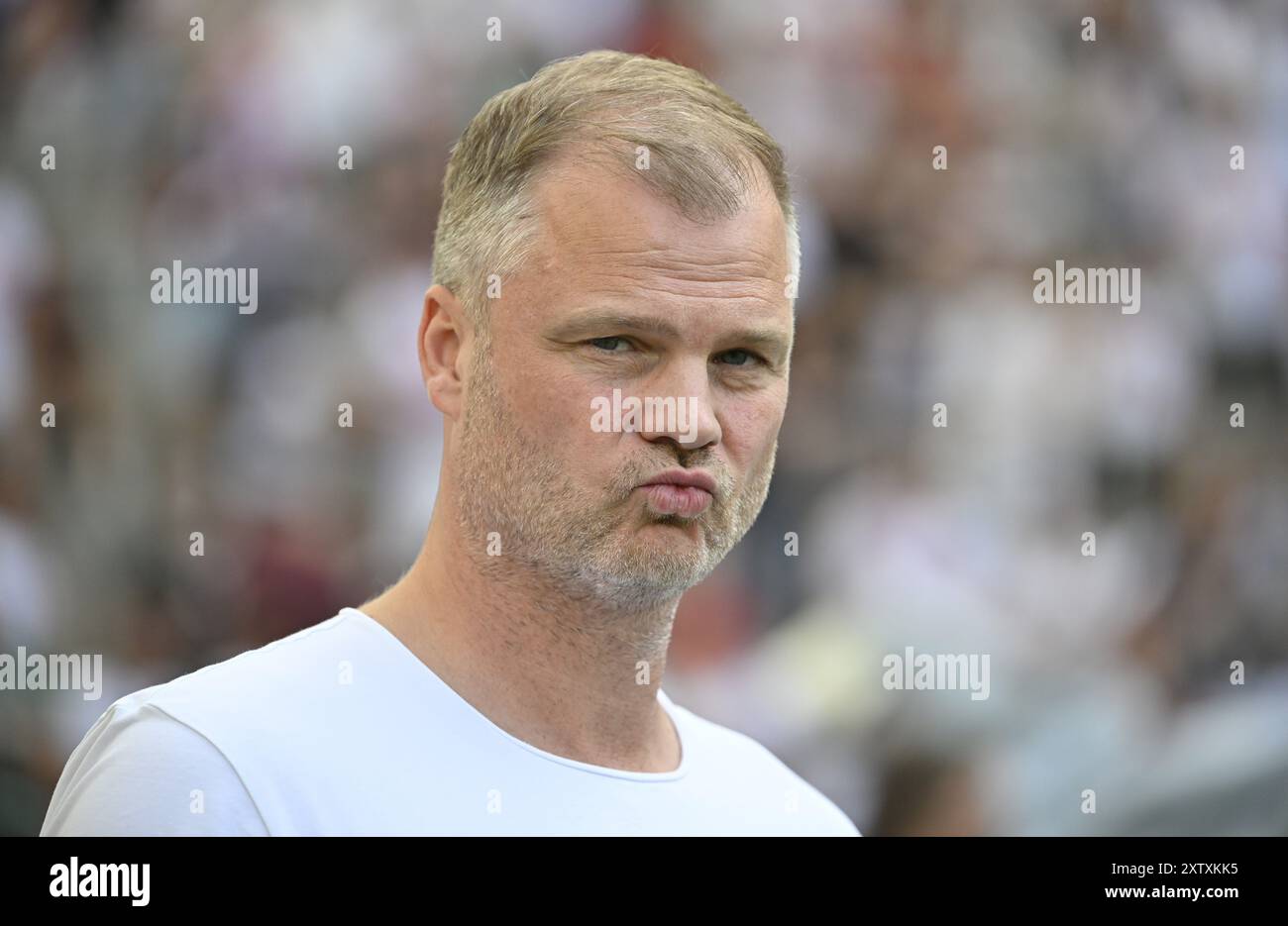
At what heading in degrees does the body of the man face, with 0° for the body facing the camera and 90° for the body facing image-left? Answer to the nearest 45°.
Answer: approximately 315°
